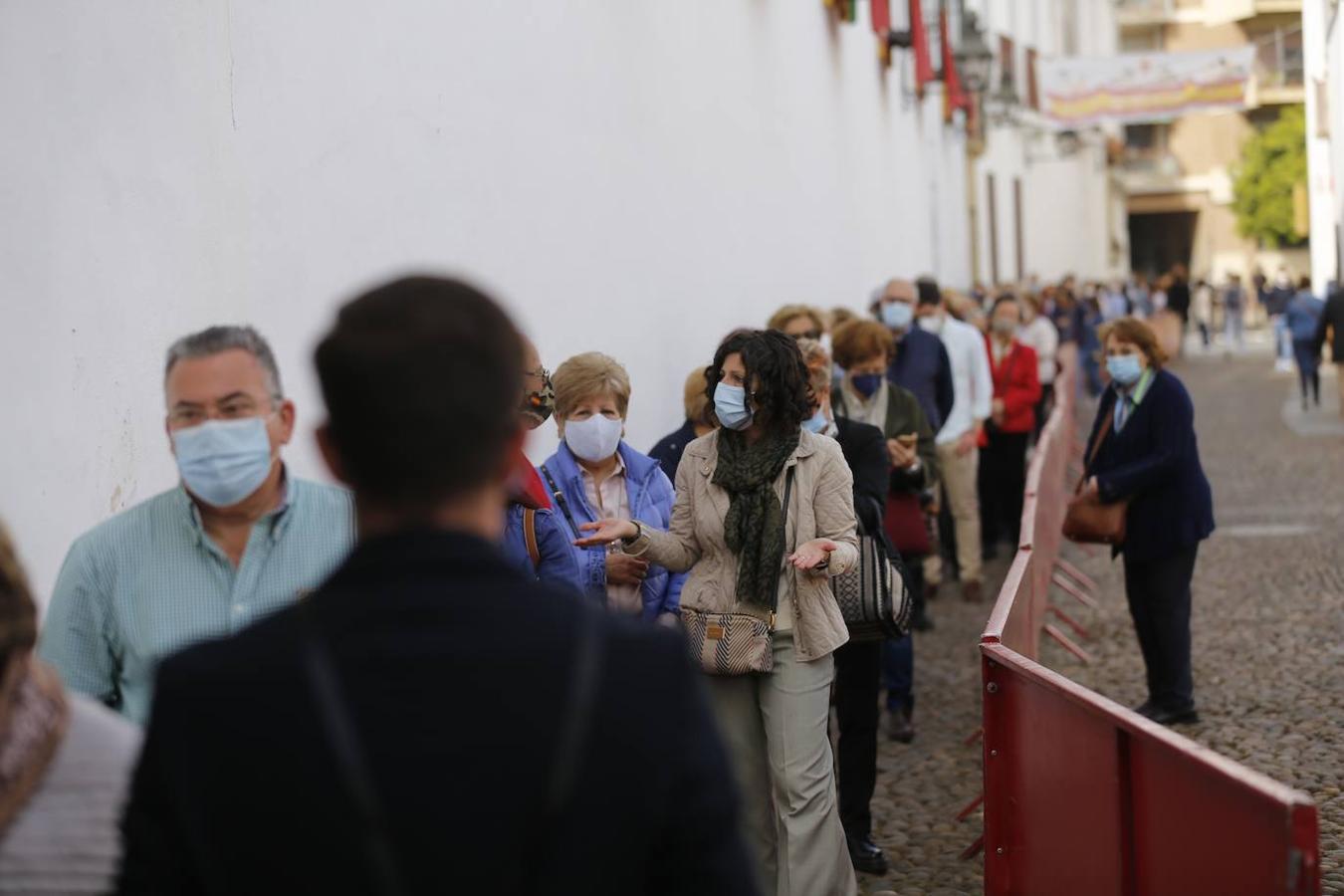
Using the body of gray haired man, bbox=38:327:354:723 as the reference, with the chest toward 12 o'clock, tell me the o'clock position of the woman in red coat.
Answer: The woman in red coat is roughly at 7 o'clock from the gray haired man.

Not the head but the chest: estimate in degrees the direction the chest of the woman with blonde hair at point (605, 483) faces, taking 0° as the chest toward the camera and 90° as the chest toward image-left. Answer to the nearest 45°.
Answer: approximately 0°

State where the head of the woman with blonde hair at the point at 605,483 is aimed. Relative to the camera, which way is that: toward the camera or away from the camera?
toward the camera

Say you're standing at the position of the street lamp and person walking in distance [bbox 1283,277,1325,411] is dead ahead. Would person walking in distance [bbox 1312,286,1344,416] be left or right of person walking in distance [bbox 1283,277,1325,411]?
right

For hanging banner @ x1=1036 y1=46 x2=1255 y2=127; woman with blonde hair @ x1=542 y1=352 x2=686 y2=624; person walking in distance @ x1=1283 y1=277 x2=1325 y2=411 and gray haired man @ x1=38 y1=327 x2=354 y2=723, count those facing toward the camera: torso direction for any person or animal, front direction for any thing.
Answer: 3

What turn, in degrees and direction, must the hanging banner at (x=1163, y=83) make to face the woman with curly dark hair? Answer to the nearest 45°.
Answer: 0° — it already faces them

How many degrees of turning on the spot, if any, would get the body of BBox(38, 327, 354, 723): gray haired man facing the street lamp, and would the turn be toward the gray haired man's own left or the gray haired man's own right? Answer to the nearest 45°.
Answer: approximately 135° to the gray haired man's own left

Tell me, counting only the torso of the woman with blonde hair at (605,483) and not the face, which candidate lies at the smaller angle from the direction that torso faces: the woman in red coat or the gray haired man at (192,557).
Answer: the gray haired man

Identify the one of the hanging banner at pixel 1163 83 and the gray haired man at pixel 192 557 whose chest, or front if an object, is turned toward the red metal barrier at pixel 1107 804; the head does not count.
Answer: the hanging banner

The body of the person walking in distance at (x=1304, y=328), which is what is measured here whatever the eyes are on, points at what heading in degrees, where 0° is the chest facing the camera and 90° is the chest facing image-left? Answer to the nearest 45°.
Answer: approximately 180°

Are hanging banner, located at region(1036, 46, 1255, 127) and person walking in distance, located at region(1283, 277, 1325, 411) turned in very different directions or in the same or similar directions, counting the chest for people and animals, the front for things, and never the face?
very different directions

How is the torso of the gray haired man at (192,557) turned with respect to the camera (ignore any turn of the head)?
toward the camera

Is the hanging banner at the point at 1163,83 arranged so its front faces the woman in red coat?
yes

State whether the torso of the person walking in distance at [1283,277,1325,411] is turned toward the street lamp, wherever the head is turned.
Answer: no

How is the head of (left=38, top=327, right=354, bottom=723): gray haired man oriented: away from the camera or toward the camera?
toward the camera

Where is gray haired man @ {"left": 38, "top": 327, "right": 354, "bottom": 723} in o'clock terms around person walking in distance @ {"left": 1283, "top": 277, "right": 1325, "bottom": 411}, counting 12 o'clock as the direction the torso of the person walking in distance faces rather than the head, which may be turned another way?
The gray haired man is roughly at 6 o'clock from the person walking in distance.

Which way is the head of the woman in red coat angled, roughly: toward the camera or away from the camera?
toward the camera
